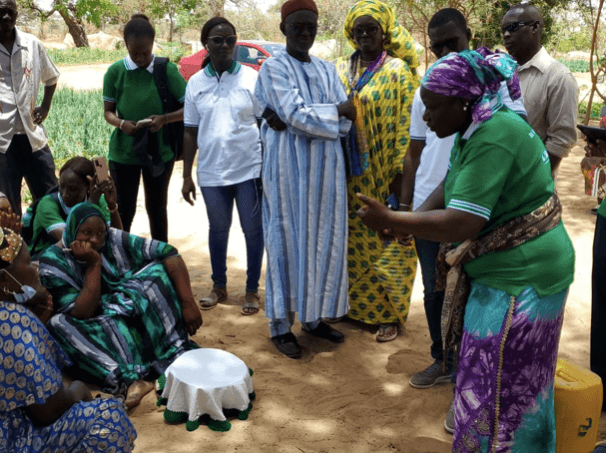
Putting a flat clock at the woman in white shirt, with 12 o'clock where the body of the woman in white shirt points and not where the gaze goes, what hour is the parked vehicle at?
The parked vehicle is roughly at 6 o'clock from the woman in white shirt.

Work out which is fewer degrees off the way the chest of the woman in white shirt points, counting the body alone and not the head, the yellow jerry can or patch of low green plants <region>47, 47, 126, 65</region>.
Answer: the yellow jerry can

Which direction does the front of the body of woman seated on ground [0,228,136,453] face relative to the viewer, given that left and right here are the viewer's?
facing to the right of the viewer

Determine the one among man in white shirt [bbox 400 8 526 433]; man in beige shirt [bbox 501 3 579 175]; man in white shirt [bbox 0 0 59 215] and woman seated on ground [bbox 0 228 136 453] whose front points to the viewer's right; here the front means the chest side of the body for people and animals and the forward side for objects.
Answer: the woman seated on ground

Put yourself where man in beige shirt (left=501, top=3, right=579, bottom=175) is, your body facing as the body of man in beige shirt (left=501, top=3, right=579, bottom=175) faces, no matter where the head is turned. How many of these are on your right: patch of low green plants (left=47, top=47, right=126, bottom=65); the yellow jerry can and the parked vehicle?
2

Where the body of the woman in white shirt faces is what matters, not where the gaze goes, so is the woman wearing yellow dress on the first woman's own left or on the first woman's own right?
on the first woman's own left

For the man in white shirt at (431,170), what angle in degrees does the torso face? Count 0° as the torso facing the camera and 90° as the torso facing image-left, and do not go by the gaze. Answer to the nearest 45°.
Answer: approximately 45°

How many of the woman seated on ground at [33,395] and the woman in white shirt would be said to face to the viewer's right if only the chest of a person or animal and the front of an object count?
1

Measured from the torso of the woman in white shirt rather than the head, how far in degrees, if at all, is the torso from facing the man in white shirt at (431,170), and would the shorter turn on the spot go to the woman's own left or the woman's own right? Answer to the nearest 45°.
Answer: approximately 45° to the woman's own left

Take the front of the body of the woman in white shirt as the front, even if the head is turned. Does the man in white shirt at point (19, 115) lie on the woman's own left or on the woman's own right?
on the woman's own right

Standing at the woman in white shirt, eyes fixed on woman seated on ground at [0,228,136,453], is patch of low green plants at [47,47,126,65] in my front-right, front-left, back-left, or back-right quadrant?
back-right
